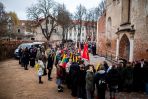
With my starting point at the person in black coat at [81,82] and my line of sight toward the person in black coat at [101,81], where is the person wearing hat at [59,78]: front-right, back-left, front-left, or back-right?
back-left

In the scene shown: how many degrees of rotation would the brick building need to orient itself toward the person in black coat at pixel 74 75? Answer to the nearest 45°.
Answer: approximately 45° to its left

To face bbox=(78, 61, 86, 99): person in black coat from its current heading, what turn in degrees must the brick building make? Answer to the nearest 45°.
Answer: approximately 45° to its left

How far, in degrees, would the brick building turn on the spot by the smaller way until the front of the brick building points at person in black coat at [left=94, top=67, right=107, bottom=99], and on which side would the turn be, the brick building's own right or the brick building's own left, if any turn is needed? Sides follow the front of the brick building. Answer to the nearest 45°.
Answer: approximately 45° to the brick building's own left

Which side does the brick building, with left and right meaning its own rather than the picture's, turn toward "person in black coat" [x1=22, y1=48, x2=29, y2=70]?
front
